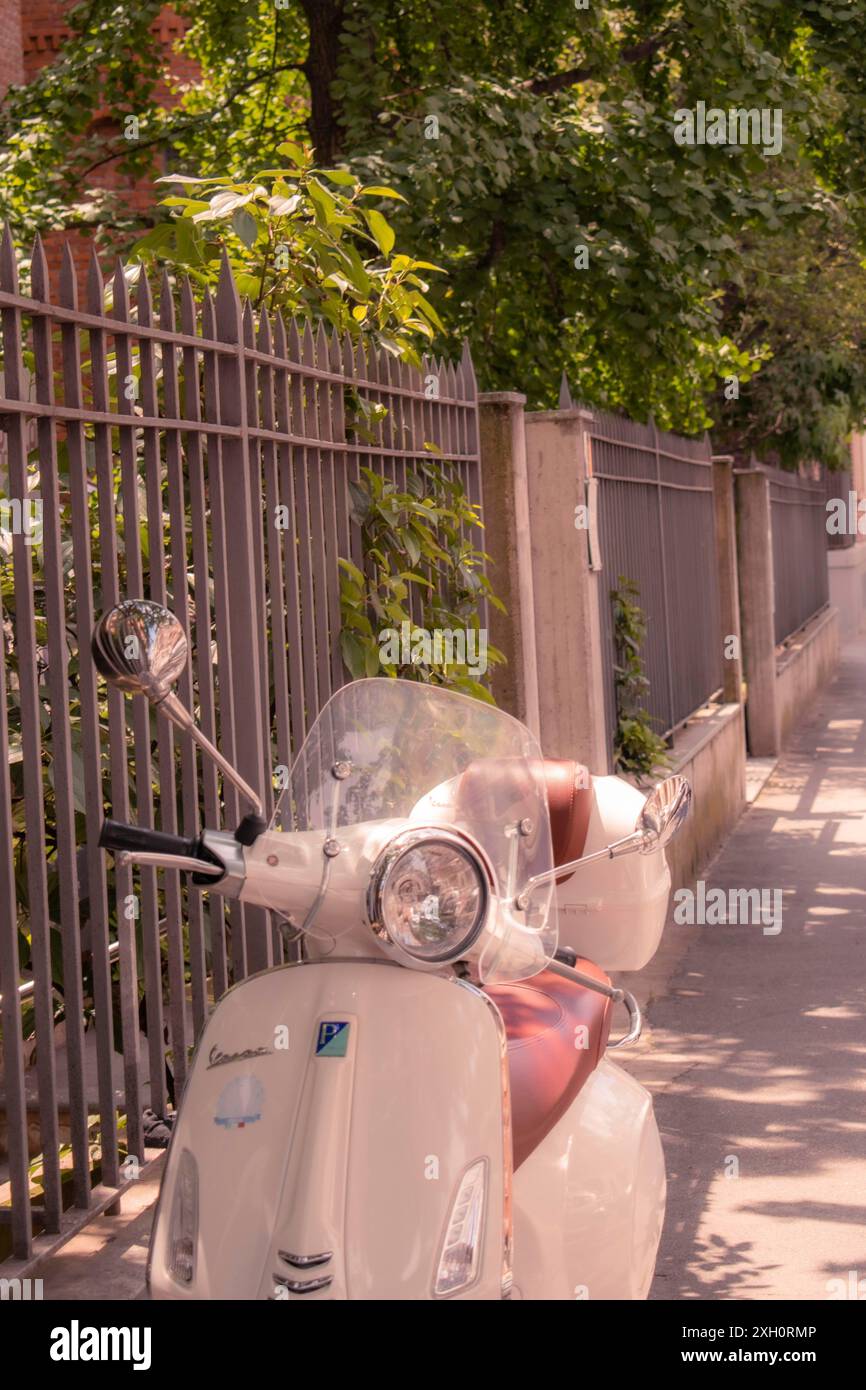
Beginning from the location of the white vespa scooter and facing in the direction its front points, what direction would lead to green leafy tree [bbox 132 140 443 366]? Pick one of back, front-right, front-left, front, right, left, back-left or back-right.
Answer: back-right

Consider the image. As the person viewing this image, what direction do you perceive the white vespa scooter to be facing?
facing the viewer and to the left of the viewer

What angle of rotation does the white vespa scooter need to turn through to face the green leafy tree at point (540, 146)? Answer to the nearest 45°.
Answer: approximately 135° to its right

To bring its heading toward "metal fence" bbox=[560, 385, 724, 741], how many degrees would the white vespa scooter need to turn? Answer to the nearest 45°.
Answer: approximately 135° to its right
